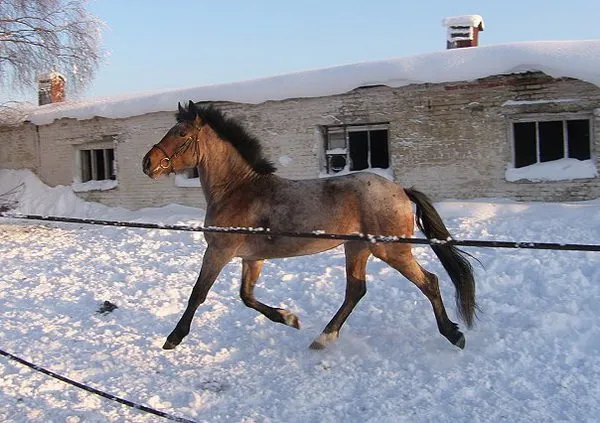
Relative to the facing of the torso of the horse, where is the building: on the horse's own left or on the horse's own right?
on the horse's own right

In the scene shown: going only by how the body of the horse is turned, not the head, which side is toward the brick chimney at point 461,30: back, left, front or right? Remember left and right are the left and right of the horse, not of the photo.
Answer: right

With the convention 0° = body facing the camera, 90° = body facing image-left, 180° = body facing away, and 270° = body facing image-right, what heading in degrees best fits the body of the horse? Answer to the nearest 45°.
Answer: approximately 90°
